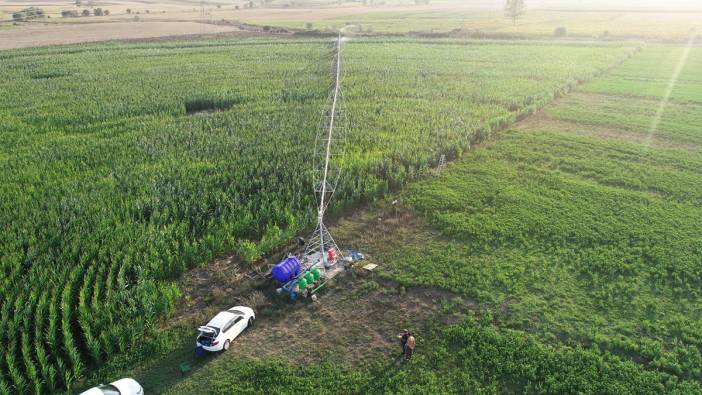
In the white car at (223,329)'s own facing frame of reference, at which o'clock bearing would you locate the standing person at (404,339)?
The standing person is roughly at 2 o'clock from the white car.

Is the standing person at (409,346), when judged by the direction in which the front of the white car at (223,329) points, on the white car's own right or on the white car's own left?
on the white car's own right

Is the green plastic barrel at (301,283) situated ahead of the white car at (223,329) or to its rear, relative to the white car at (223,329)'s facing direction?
ahead

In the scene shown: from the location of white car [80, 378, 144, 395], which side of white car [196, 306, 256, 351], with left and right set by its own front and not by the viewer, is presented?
back

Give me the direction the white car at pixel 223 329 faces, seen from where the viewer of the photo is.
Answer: facing away from the viewer and to the right of the viewer

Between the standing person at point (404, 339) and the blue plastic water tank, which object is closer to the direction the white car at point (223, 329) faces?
the blue plastic water tank

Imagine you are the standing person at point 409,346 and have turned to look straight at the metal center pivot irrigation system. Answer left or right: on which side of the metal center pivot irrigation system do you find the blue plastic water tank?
left

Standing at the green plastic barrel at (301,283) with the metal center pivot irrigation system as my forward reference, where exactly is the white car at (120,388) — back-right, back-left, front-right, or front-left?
back-left

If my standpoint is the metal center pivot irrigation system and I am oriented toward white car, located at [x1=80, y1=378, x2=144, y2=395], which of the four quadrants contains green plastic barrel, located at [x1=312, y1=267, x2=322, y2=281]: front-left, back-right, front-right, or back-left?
front-left

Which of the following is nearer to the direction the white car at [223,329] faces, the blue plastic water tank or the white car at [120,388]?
the blue plastic water tank

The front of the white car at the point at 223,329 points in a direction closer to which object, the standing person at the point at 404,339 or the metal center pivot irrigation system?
the metal center pivot irrigation system

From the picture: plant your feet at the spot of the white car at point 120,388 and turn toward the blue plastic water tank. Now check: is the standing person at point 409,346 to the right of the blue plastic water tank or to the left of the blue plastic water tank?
right

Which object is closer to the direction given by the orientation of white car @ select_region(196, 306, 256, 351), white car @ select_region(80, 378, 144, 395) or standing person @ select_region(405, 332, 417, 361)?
the standing person

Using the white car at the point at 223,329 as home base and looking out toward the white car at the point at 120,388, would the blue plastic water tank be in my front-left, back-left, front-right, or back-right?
back-right

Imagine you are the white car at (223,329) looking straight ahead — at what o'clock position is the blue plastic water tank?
The blue plastic water tank is roughly at 12 o'clock from the white car.

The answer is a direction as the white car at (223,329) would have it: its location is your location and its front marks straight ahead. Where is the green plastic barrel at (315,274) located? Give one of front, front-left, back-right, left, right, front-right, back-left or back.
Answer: front

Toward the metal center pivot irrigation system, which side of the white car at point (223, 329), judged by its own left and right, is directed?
front
